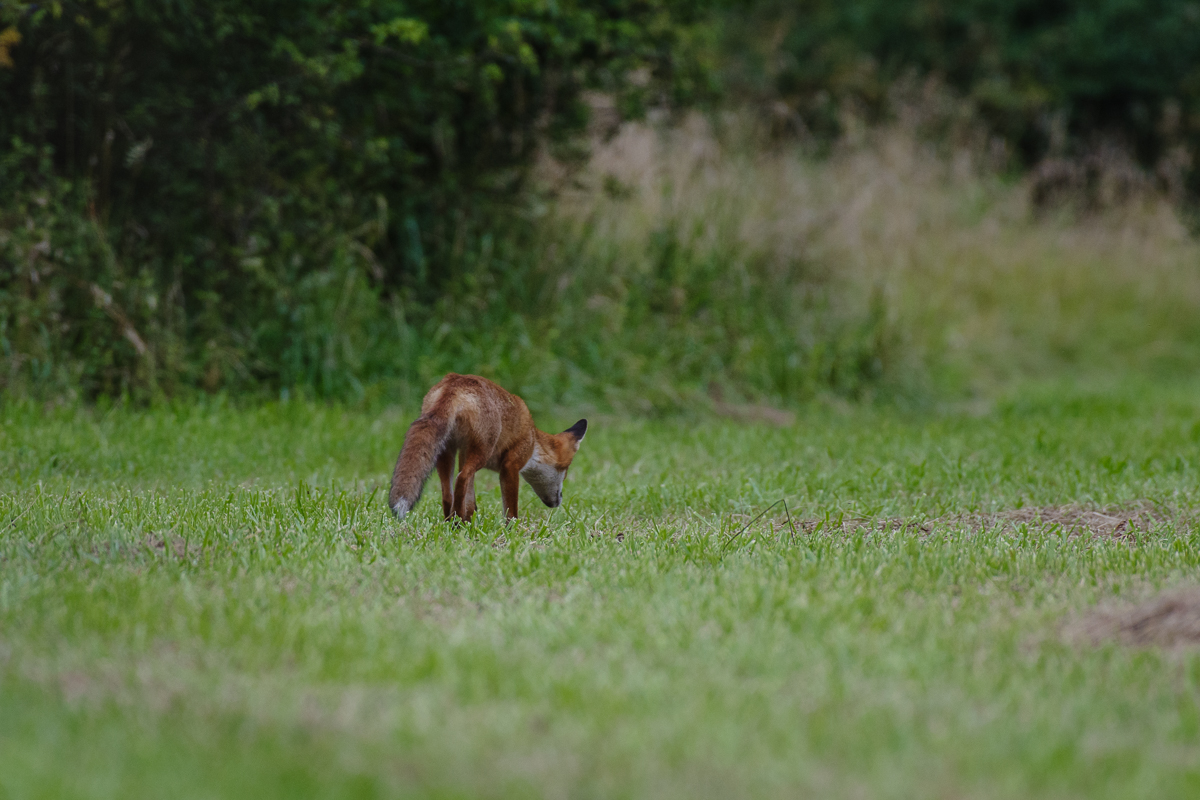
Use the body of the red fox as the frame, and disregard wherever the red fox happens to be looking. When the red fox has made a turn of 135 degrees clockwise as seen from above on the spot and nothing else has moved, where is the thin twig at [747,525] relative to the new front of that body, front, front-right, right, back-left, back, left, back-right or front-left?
left

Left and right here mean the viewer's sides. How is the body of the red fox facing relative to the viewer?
facing away from the viewer and to the right of the viewer
